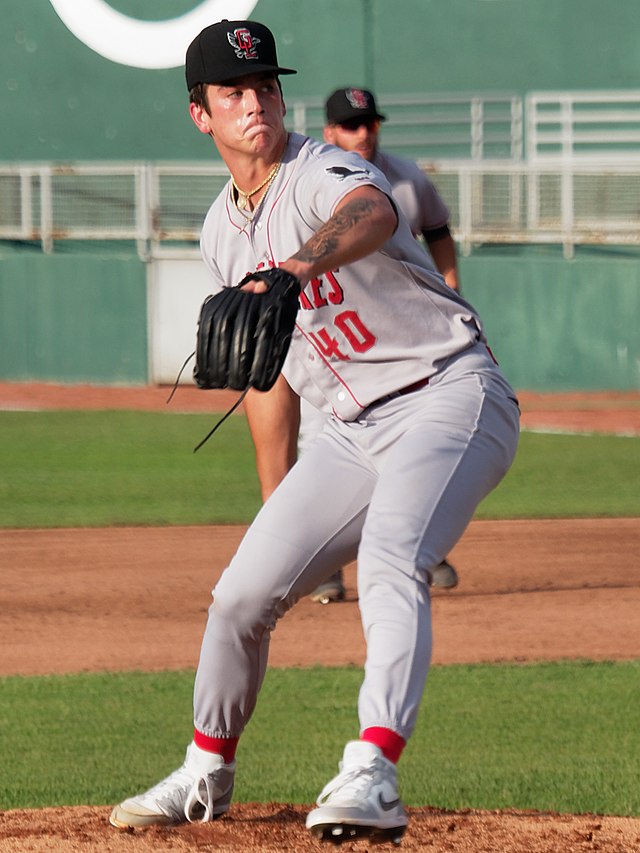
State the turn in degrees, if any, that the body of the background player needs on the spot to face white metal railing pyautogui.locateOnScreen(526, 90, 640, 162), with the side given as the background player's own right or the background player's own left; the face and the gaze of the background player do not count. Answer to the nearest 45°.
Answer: approximately 180°

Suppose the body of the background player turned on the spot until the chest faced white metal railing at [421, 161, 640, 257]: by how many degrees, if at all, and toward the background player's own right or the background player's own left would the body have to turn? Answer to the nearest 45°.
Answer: approximately 180°

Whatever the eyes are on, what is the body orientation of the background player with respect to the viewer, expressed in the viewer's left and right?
facing the viewer

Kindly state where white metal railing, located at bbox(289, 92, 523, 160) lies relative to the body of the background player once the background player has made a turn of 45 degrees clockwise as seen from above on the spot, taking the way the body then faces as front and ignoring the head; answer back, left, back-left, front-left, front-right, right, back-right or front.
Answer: back-right
